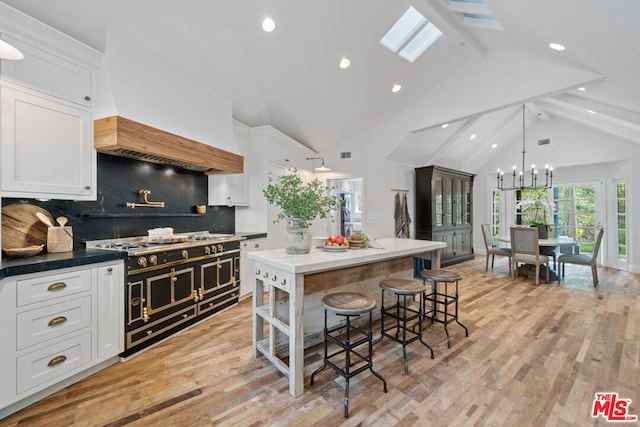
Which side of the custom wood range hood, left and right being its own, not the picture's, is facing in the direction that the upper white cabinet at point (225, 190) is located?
left

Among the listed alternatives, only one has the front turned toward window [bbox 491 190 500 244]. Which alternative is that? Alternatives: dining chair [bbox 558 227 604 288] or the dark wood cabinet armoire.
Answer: the dining chair

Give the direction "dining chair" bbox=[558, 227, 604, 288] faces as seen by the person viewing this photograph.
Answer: facing away from the viewer and to the left of the viewer

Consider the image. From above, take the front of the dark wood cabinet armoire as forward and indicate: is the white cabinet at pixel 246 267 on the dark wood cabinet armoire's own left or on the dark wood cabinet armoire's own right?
on the dark wood cabinet armoire's own right

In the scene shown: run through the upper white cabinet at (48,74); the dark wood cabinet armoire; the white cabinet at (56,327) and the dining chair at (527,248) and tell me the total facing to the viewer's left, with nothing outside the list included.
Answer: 0

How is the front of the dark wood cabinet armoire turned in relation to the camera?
facing the viewer and to the right of the viewer

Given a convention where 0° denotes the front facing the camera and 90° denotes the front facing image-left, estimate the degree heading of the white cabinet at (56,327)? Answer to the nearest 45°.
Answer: approximately 315°

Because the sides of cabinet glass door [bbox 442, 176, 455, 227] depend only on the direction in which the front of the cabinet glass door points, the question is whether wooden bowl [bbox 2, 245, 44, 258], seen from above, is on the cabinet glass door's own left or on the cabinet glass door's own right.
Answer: on the cabinet glass door's own right

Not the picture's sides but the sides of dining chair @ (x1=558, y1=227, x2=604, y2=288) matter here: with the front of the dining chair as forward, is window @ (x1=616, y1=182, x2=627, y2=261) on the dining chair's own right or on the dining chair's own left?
on the dining chair's own right

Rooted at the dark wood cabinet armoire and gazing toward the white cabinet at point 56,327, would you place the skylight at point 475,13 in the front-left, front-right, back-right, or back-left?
front-left

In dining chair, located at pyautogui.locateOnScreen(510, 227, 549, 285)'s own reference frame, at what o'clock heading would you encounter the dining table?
The dining table is roughly at 12 o'clock from the dining chair.

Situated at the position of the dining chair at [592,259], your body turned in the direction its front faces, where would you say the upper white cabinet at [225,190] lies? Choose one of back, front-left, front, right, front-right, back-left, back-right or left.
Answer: left

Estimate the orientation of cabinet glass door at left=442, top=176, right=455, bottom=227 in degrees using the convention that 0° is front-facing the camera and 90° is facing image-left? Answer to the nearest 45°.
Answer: approximately 315°

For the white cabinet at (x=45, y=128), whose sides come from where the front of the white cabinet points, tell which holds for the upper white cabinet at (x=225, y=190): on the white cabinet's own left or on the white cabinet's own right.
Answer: on the white cabinet's own left

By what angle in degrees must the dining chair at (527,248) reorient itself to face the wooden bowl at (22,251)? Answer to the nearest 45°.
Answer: approximately 180°

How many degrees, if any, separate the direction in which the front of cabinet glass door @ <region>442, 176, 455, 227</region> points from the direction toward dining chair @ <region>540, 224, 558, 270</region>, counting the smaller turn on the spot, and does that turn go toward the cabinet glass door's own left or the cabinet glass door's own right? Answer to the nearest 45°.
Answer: approximately 45° to the cabinet glass door's own left
